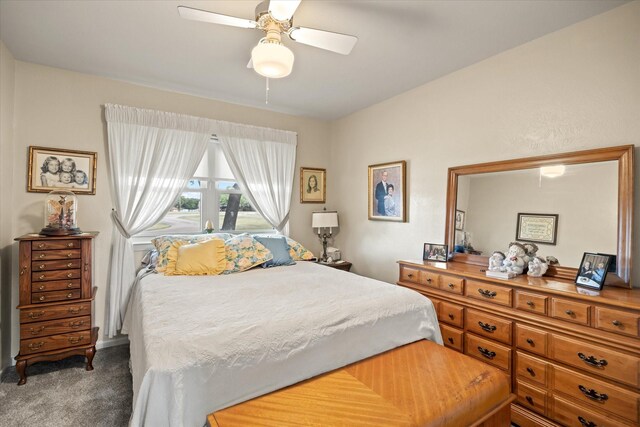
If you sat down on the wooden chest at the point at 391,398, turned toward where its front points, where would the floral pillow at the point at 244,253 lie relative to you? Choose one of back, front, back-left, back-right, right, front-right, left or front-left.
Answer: back

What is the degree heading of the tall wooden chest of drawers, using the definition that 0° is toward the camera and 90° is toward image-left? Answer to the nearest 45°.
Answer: approximately 315°

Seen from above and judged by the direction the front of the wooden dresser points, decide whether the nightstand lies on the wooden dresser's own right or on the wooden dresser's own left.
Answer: on the wooden dresser's own right

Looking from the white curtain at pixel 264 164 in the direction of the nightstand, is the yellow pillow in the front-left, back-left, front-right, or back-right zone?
back-right

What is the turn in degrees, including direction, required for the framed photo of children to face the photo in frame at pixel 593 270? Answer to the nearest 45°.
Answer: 0° — it already faces it

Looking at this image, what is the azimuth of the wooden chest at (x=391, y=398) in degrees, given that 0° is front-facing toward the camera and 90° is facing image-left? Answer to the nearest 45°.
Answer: approximately 315°
